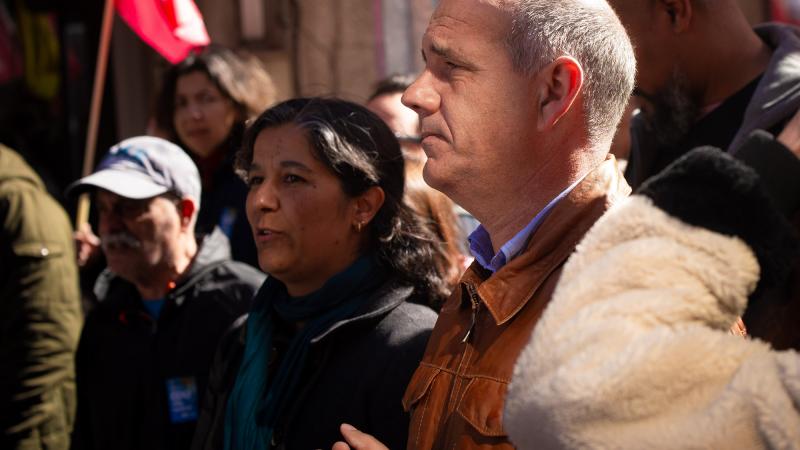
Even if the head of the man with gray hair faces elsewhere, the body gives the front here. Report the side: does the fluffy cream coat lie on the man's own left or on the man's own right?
on the man's own left

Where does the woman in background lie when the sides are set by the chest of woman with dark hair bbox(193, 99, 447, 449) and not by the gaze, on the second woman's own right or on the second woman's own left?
on the second woman's own right

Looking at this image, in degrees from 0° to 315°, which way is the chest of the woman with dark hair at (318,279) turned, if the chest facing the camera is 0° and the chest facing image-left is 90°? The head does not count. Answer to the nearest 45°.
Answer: approximately 45°

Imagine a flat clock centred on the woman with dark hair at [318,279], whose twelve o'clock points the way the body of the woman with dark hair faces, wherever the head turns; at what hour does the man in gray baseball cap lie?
The man in gray baseball cap is roughly at 3 o'clock from the woman with dark hair.

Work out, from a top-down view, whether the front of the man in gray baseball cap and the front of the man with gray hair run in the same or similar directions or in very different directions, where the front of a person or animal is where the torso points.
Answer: same or similar directions

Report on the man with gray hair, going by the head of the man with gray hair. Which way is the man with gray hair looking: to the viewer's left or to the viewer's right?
to the viewer's left

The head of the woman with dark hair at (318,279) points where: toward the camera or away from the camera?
toward the camera

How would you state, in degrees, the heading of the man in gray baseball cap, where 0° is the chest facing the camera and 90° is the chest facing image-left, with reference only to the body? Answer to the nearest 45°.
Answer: approximately 45°

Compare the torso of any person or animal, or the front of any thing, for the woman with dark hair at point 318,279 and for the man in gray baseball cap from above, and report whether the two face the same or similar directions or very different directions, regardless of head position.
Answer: same or similar directions

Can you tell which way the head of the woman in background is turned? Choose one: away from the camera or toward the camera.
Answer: toward the camera

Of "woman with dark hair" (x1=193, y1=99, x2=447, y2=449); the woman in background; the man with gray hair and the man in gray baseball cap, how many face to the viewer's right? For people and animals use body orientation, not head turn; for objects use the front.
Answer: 0

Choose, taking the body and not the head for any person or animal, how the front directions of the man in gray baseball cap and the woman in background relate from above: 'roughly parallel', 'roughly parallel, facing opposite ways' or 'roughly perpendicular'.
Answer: roughly parallel
